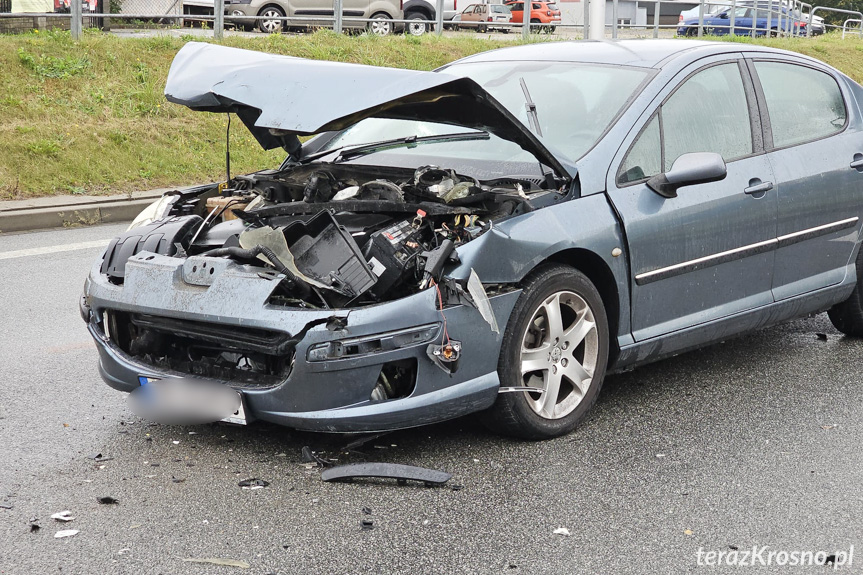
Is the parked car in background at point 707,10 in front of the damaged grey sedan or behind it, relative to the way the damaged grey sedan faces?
behind

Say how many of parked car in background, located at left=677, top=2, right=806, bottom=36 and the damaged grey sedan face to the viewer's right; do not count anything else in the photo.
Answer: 0

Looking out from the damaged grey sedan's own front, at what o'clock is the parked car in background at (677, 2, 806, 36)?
The parked car in background is roughly at 5 o'clock from the damaged grey sedan.

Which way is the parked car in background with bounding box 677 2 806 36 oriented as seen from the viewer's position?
to the viewer's left

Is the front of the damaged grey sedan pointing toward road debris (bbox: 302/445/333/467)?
yes

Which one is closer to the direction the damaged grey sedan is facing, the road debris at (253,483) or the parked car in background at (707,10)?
the road debris

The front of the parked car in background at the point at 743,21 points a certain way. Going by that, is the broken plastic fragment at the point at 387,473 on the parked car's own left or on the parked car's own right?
on the parked car's own left

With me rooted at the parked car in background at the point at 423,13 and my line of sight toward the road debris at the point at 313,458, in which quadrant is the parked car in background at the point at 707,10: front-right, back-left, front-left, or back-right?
back-left

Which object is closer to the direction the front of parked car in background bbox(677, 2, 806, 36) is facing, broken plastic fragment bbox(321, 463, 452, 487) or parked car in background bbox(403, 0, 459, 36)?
the parked car in background

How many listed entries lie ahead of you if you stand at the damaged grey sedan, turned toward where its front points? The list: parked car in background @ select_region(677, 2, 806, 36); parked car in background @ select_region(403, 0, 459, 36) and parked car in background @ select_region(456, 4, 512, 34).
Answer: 0
